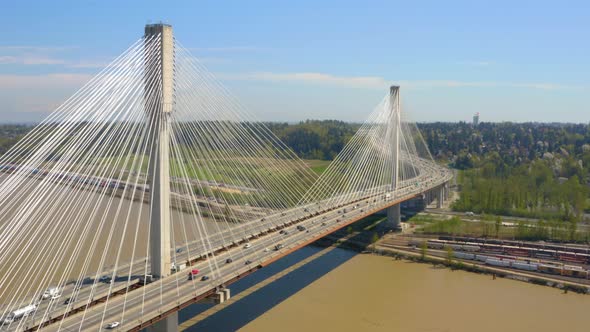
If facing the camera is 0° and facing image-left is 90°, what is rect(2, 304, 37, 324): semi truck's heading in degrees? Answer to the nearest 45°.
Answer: approximately 45°

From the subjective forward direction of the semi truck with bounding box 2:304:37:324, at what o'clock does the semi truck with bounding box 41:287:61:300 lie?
the semi truck with bounding box 41:287:61:300 is roughly at 6 o'clock from the semi truck with bounding box 2:304:37:324.

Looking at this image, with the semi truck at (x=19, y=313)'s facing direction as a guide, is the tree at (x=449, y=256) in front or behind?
behind

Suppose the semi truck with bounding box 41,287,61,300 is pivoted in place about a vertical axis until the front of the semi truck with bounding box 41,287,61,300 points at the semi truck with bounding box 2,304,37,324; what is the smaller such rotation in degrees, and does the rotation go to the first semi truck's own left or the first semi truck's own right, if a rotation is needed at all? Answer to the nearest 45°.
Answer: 0° — it already faces it

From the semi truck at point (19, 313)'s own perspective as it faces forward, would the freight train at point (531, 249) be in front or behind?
behind

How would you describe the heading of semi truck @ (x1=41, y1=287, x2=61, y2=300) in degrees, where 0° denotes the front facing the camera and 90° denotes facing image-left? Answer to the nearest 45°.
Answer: approximately 45°

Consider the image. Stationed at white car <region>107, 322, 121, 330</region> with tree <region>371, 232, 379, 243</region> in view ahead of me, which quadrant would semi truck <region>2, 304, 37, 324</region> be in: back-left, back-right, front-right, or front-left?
back-left

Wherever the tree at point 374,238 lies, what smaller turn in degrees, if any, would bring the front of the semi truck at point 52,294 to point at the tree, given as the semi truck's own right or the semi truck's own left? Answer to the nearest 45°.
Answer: approximately 180°

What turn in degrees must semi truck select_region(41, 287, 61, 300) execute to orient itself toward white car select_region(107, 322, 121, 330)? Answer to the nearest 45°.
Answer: approximately 90° to its left

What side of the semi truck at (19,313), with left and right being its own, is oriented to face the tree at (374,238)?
back

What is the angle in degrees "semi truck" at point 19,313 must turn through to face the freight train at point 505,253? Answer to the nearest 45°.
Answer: approximately 135° to its left
